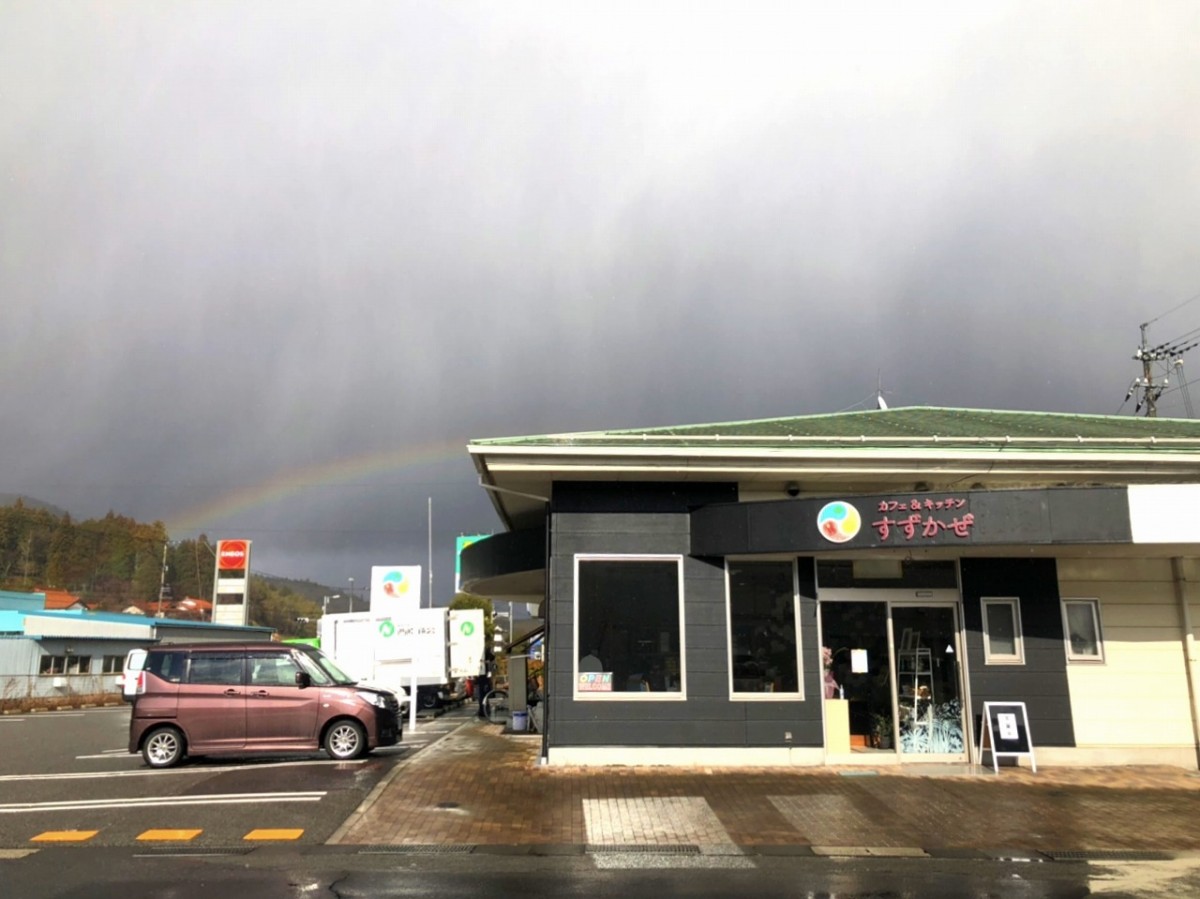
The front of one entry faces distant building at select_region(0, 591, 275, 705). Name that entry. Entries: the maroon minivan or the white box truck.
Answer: the white box truck

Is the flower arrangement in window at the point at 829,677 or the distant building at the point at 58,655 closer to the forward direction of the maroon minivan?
the flower arrangement in window

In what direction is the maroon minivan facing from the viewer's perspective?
to the viewer's right

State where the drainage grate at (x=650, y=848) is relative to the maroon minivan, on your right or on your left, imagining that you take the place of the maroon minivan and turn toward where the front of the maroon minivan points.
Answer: on your right

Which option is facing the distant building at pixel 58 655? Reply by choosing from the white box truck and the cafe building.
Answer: the white box truck

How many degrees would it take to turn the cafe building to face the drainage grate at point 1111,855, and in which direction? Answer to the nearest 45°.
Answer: approximately 45° to its left

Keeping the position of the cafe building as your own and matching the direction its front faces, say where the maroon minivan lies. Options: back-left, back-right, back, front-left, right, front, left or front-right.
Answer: right

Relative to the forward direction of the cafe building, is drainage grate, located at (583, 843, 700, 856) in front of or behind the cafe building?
in front

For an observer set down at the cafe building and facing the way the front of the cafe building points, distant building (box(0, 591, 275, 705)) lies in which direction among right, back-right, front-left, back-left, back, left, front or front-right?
back-right

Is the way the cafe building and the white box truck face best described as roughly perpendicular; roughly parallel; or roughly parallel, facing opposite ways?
roughly perpendicular
